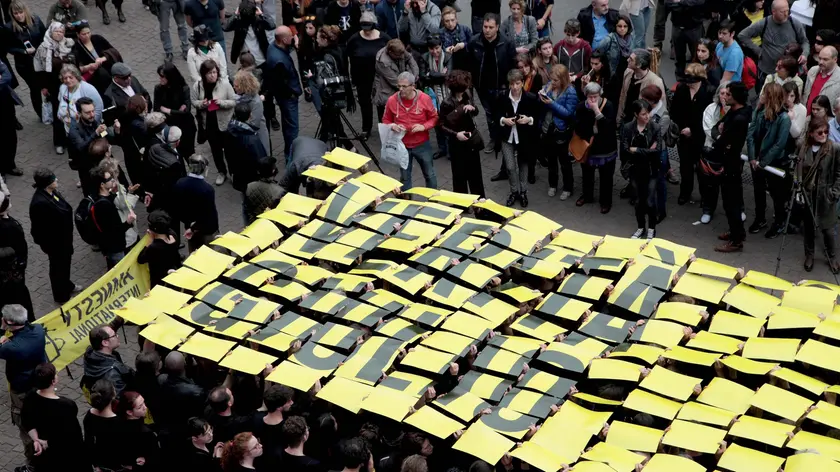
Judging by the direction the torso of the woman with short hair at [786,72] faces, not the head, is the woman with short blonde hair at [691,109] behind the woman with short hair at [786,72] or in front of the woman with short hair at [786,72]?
in front

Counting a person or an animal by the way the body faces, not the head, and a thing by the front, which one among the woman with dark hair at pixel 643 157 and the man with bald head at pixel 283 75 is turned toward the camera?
the woman with dark hair

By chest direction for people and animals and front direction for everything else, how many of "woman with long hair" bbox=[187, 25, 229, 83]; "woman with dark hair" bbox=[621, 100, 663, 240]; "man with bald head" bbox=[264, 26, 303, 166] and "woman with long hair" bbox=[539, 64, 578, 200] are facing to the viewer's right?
1

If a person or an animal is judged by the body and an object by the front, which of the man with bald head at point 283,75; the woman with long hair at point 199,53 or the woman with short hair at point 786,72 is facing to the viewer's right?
the man with bald head

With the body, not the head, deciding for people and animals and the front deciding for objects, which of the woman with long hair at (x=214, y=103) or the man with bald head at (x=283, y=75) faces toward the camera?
the woman with long hair

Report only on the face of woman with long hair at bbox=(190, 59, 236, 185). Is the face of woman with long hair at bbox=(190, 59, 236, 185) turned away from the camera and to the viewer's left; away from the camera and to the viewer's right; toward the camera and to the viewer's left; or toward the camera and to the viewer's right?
toward the camera and to the viewer's right

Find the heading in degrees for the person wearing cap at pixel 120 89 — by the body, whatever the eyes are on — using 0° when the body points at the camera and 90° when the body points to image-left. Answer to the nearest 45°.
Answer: approximately 315°

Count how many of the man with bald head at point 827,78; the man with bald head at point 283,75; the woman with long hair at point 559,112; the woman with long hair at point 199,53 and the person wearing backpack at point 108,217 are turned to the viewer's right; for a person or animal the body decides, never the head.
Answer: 2

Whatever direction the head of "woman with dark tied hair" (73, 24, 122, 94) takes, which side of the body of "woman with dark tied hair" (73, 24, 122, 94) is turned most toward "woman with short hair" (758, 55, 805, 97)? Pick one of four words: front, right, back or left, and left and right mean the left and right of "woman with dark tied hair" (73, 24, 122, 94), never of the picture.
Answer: left

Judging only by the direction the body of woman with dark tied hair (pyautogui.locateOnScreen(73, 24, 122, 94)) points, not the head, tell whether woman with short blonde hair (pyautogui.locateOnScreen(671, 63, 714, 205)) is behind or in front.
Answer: in front

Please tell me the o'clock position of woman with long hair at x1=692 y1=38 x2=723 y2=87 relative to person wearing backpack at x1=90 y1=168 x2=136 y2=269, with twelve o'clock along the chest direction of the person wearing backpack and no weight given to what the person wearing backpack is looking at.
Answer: The woman with long hair is roughly at 12 o'clock from the person wearing backpack.

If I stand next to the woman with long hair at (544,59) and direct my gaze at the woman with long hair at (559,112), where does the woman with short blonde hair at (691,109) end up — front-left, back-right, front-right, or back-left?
front-left

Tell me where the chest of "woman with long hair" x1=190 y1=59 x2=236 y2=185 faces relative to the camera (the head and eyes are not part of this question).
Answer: toward the camera
